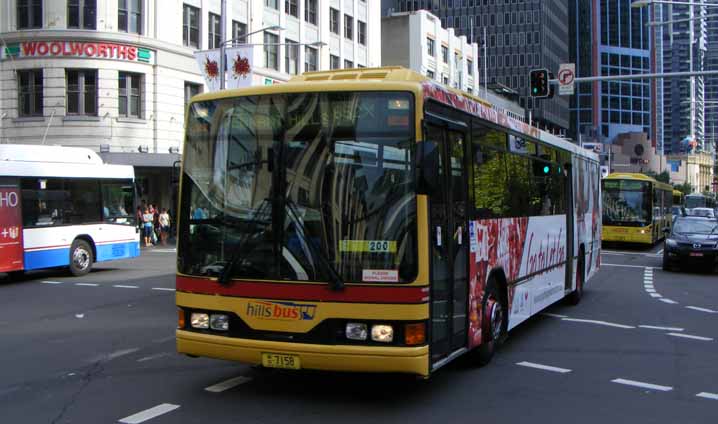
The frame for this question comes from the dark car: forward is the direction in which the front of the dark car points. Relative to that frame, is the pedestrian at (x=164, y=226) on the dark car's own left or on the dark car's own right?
on the dark car's own right

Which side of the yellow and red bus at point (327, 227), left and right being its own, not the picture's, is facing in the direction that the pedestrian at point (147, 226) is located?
right

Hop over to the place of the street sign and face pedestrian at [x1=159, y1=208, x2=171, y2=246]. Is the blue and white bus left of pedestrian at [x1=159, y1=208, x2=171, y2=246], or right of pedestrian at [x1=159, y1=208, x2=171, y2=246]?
left

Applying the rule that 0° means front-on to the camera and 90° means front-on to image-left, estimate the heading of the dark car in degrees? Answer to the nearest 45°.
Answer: approximately 0°

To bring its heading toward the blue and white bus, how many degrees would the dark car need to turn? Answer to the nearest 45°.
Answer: approximately 45° to its right

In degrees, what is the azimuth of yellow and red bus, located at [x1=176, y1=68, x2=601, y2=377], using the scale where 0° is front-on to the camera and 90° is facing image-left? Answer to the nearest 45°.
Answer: approximately 45°
